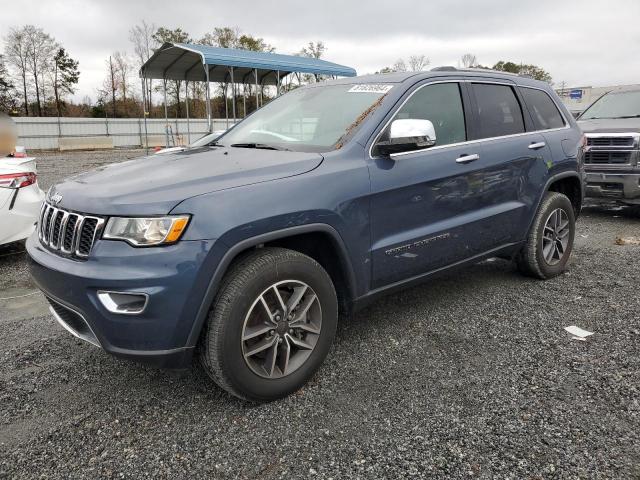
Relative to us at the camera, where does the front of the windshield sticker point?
facing the viewer and to the left of the viewer

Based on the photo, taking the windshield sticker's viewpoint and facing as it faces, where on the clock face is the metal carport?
The metal carport is roughly at 4 o'clock from the windshield sticker.

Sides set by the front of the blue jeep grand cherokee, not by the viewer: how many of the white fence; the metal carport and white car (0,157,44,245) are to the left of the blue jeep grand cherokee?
0

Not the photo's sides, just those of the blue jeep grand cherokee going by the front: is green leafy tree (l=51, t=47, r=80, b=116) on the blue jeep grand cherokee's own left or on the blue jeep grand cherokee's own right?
on the blue jeep grand cherokee's own right

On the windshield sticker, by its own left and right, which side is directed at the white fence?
right

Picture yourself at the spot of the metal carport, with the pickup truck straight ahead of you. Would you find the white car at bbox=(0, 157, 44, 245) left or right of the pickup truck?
right

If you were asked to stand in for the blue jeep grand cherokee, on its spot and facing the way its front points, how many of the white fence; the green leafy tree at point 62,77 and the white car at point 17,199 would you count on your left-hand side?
0

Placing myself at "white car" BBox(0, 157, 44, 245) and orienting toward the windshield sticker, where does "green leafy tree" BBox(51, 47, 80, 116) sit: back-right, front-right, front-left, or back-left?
back-left

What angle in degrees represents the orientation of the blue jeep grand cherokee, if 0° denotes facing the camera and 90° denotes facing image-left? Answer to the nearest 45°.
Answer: approximately 45°

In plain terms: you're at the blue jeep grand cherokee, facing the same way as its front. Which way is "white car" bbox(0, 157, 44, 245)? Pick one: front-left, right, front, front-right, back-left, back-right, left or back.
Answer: right

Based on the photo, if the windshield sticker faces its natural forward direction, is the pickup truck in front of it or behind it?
behind

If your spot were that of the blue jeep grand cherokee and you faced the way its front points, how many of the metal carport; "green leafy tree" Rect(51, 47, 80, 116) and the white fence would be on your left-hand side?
0

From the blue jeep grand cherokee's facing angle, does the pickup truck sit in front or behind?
behind

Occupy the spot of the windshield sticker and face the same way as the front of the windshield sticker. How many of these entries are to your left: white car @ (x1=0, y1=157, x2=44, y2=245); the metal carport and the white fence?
0
